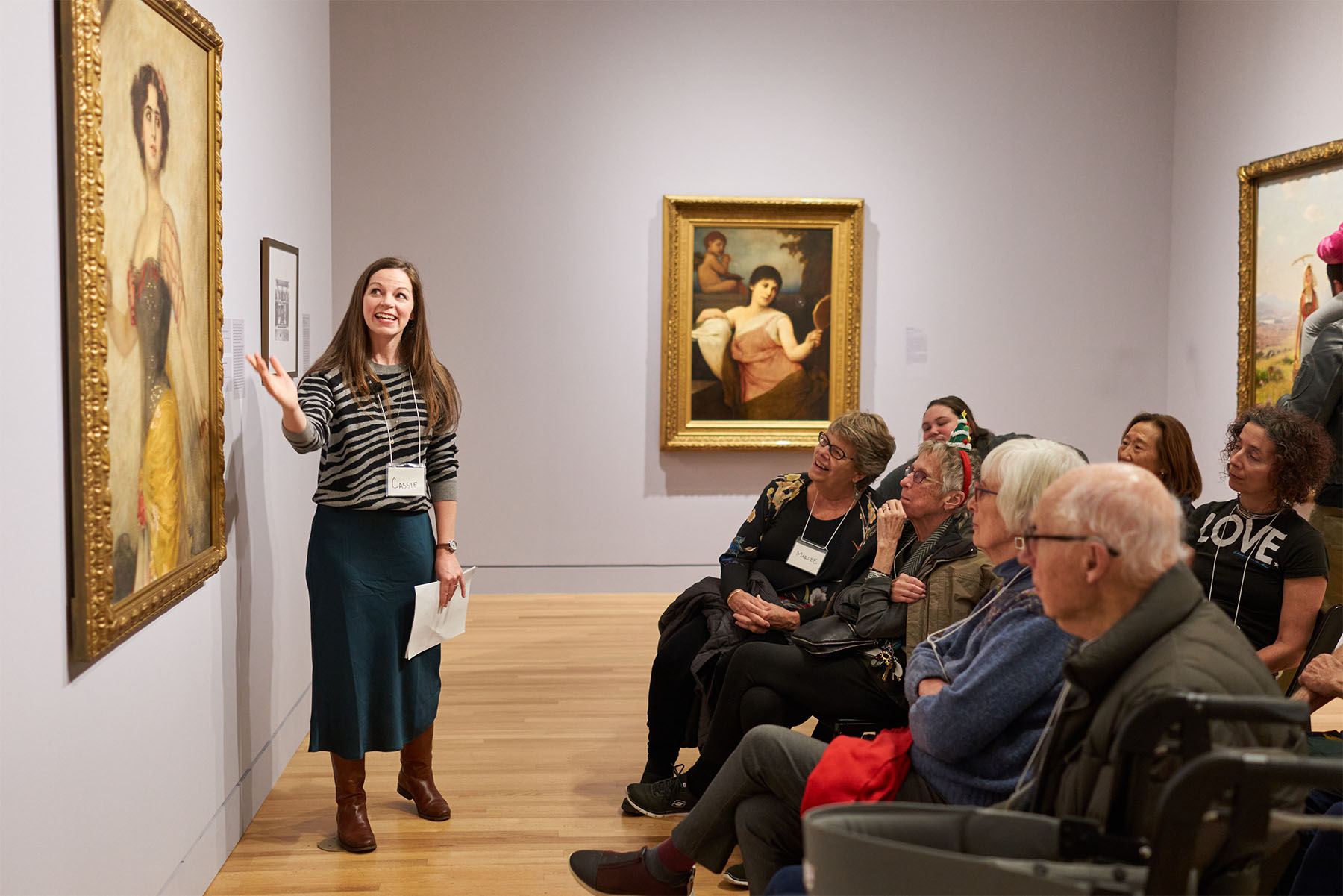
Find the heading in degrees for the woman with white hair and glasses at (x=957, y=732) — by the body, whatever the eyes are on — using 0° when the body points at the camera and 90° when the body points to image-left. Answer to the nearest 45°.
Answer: approximately 90°

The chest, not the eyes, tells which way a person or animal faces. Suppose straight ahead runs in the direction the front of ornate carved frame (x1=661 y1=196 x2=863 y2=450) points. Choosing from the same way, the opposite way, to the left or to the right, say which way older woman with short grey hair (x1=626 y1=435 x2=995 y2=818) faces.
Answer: to the right

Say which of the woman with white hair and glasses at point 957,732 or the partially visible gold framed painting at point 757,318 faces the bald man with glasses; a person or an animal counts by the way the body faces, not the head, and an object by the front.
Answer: the partially visible gold framed painting

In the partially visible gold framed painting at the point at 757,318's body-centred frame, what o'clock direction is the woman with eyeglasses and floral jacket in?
The woman with eyeglasses and floral jacket is roughly at 12 o'clock from the partially visible gold framed painting.

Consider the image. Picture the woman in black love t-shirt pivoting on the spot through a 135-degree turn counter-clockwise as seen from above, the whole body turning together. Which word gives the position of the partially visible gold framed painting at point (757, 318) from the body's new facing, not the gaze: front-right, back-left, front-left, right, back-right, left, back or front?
back-left

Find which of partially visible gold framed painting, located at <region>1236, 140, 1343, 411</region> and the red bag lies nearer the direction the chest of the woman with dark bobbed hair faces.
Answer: the red bag

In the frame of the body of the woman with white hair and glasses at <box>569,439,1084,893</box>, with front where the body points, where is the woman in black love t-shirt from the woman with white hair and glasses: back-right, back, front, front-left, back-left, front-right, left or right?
back-right

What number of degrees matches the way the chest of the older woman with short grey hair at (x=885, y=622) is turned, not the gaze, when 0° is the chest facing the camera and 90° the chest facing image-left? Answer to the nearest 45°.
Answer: approximately 90°

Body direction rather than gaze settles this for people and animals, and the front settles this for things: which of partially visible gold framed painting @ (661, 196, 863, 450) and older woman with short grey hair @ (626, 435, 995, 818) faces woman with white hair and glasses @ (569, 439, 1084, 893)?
the partially visible gold framed painting

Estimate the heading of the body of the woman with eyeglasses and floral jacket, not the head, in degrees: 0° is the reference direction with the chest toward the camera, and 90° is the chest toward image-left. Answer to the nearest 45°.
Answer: approximately 45°

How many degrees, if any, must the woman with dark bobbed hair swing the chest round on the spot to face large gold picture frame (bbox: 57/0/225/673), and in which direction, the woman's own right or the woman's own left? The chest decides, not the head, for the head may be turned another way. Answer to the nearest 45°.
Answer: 0° — they already face it

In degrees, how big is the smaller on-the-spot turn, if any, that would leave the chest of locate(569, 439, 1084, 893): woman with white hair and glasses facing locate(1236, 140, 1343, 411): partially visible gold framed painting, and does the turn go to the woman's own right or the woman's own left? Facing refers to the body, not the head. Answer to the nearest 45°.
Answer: approximately 135° to the woman's own right

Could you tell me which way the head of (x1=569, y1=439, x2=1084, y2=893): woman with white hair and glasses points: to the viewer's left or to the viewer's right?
to the viewer's left
